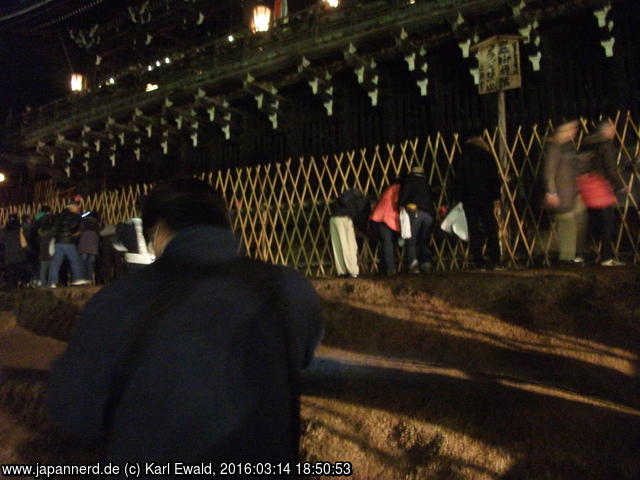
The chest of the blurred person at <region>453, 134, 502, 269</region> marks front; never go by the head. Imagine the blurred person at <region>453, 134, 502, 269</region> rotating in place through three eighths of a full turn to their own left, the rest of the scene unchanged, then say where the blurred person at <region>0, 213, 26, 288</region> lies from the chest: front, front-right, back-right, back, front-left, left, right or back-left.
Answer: front-right

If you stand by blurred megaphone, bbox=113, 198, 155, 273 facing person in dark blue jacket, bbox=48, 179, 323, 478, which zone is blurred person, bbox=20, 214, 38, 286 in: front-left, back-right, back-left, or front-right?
back-right

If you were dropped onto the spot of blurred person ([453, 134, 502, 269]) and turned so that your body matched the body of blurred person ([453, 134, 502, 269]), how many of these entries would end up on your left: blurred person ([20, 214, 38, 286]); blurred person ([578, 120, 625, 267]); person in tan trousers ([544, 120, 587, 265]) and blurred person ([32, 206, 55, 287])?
2

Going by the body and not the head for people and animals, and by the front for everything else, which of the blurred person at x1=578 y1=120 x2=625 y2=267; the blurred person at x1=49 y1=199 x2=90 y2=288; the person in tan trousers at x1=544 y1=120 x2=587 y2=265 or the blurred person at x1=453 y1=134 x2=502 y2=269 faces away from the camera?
the blurred person at x1=453 y1=134 x2=502 y2=269

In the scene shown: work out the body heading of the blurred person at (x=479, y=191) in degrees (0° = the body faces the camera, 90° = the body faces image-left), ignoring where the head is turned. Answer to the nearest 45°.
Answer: approximately 180°

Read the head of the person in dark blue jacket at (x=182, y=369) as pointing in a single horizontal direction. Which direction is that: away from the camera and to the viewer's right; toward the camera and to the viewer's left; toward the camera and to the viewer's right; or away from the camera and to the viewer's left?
away from the camera and to the viewer's left

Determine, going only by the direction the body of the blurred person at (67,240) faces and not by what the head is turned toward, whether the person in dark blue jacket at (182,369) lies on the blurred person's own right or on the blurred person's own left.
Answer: on the blurred person's own right
